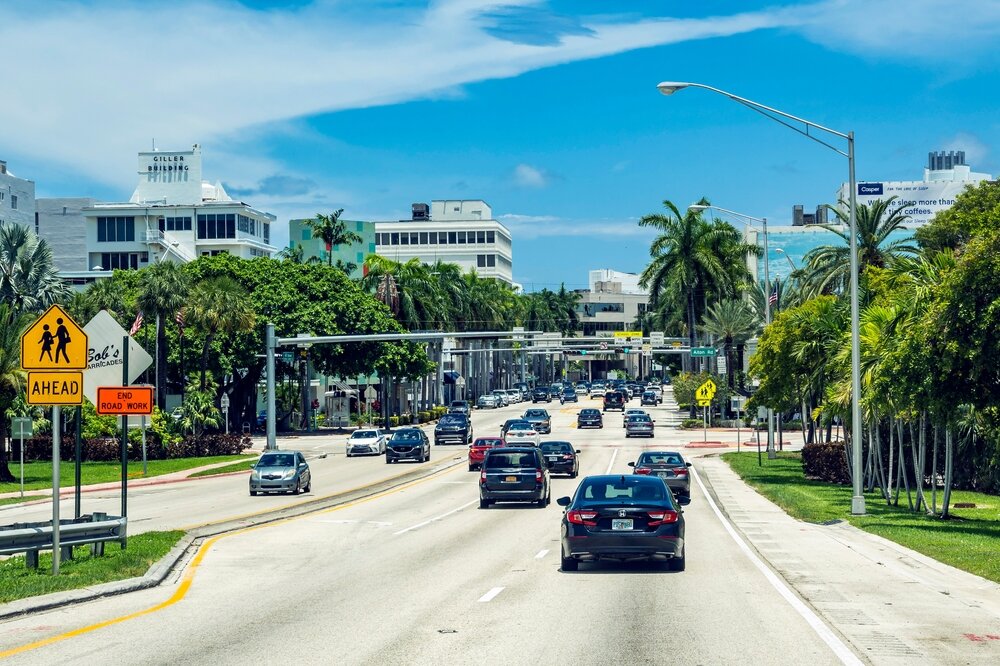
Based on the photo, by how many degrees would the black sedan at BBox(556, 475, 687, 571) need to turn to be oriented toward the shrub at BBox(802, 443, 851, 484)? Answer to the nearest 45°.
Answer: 0° — it already faces it

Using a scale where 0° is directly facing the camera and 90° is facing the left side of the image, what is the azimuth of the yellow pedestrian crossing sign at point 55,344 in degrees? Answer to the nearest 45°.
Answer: approximately 0°

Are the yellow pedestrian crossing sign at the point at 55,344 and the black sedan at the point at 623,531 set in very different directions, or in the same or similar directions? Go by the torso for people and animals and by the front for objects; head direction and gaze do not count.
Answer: very different directions

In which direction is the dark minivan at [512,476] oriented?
away from the camera

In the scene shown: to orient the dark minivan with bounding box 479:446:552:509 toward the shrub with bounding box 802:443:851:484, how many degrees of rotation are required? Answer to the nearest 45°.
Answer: approximately 45° to its right

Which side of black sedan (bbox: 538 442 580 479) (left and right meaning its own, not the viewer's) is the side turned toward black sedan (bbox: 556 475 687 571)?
back

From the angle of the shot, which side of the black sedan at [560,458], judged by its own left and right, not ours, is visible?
back

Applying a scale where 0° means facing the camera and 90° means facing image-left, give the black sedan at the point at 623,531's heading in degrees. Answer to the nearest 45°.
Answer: approximately 180°

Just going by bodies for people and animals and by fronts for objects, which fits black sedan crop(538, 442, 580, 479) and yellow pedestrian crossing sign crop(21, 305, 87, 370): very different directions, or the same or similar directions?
very different directions

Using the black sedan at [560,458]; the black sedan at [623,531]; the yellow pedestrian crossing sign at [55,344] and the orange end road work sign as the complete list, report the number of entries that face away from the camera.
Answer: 2

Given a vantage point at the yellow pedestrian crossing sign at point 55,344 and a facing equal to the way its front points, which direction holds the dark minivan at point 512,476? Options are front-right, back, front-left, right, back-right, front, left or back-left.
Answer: back-left
